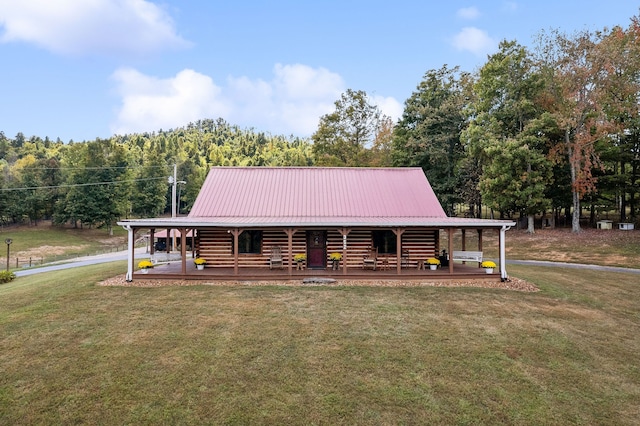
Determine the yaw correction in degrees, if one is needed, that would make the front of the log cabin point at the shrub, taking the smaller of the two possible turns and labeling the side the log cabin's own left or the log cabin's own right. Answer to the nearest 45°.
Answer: approximately 90° to the log cabin's own right

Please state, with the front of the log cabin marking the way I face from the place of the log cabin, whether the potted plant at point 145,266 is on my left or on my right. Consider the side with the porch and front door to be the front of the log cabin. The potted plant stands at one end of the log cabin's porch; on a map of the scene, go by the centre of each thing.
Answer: on my right

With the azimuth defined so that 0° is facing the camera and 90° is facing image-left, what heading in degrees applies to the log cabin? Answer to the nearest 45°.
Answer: approximately 0°
